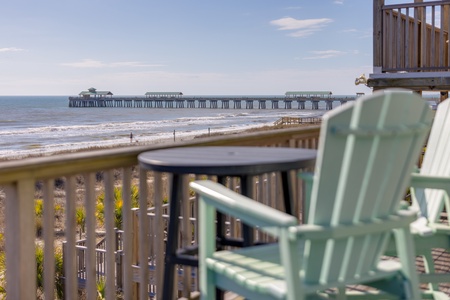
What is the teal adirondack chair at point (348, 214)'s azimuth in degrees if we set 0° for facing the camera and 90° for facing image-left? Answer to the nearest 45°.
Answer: approximately 135°

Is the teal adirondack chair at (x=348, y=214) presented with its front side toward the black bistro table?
yes

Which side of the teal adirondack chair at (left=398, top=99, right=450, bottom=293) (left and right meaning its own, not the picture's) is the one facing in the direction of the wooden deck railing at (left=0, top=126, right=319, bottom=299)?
front

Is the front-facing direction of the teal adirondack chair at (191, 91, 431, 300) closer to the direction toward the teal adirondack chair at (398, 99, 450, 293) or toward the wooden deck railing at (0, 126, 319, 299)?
the wooden deck railing

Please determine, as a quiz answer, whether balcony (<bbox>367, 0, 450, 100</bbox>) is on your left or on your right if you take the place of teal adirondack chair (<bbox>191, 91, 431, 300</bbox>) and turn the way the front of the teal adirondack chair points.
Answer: on your right

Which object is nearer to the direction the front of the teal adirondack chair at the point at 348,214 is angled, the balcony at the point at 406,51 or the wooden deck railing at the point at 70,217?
the wooden deck railing

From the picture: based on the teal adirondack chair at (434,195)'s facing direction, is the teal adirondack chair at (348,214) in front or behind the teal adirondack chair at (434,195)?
in front

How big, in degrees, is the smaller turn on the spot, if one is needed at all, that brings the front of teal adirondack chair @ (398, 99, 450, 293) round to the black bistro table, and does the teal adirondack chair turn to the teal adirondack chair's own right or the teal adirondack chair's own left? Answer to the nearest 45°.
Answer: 0° — it already faces it

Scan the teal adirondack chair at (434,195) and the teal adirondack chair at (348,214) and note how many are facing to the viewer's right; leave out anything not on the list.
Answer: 0

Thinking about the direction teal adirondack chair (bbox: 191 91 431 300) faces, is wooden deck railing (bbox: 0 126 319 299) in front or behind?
in front
